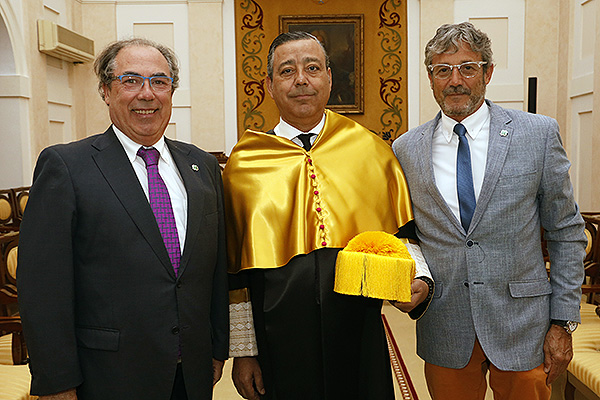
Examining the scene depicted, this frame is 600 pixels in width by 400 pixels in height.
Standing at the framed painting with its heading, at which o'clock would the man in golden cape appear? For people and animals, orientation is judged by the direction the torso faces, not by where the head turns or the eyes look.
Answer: The man in golden cape is roughly at 12 o'clock from the framed painting.

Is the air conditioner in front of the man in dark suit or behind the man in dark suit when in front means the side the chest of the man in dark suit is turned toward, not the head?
behind

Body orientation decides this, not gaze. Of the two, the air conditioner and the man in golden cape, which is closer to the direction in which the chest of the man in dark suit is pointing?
the man in golden cape

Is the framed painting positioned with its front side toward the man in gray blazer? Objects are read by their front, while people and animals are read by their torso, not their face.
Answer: yes

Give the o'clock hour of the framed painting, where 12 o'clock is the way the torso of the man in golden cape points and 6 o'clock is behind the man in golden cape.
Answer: The framed painting is roughly at 6 o'clock from the man in golden cape.
